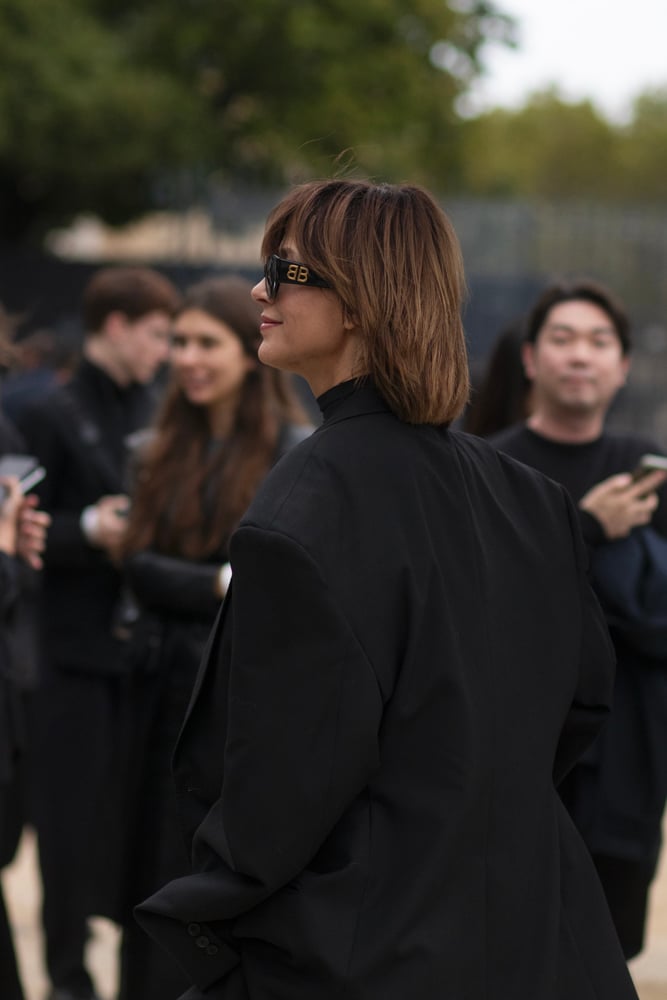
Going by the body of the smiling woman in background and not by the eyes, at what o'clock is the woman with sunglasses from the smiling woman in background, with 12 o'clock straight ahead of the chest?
The woman with sunglasses is roughly at 10 o'clock from the smiling woman in background.

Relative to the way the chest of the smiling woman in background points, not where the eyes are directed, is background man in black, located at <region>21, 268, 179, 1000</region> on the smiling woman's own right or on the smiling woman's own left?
on the smiling woman's own right

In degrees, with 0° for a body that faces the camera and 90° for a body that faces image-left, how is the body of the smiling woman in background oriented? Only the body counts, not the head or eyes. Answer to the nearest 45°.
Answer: approximately 45°

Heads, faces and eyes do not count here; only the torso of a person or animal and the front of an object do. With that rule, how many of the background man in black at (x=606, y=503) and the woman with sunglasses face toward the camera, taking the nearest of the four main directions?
1

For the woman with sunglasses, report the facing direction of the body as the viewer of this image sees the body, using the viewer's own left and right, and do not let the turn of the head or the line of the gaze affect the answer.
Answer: facing away from the viewer and to the left of the viewer

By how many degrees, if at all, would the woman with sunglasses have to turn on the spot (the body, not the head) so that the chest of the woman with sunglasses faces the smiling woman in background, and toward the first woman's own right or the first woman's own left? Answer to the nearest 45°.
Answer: approximately 45° to the first woman's own right
